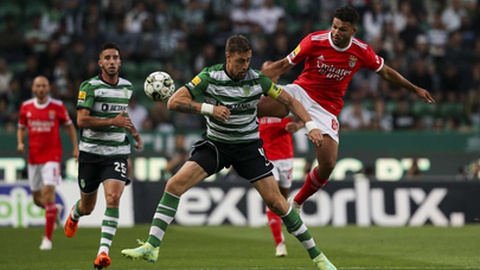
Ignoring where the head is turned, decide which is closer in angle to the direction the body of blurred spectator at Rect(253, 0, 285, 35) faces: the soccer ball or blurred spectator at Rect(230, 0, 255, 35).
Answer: the soccer ball

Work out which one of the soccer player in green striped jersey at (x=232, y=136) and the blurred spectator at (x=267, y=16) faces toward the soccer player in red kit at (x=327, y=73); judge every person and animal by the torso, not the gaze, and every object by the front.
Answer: the blurred spectator

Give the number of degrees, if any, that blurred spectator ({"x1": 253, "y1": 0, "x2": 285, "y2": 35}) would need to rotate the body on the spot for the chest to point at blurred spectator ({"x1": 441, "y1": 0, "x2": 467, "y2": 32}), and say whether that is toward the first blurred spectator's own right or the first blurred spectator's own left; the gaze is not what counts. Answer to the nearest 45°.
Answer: approximately 90° to the first blurred spectator's own left

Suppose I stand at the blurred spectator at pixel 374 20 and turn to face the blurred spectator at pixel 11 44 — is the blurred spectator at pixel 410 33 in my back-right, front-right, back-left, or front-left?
back-left

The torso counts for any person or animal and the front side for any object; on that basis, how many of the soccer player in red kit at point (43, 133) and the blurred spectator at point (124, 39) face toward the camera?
2

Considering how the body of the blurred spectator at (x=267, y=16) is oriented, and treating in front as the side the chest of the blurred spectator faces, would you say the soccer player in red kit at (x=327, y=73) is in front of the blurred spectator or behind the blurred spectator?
in front
